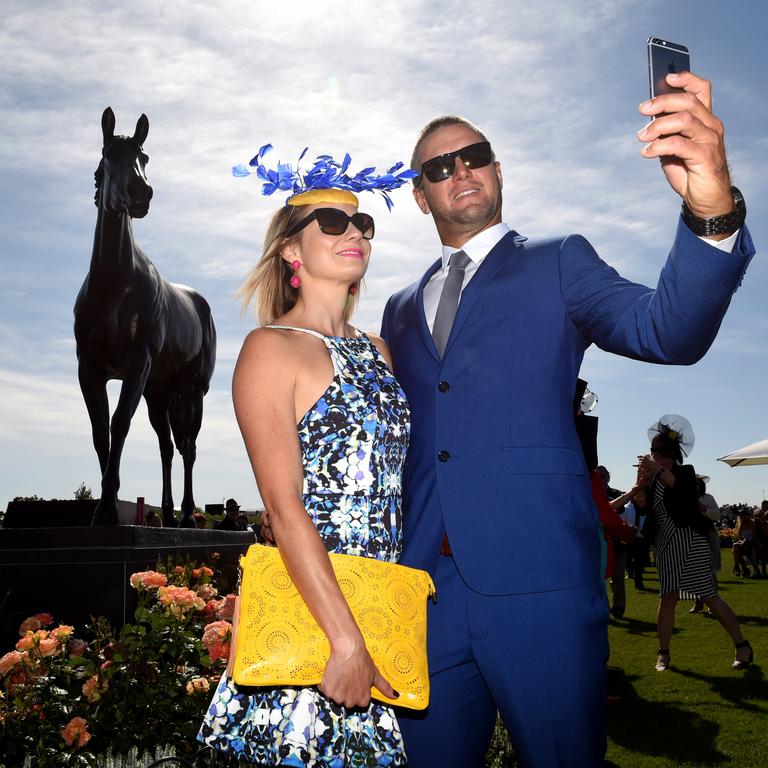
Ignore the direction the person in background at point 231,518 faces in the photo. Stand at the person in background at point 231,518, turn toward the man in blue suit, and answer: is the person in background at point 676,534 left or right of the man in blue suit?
left

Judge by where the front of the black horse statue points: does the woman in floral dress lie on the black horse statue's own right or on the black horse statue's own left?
on the black horse statue's own left

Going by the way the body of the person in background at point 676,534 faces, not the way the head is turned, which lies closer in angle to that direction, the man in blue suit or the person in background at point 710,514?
the man in blue suit

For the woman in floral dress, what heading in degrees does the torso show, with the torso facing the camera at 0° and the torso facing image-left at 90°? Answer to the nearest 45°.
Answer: approximately 315°

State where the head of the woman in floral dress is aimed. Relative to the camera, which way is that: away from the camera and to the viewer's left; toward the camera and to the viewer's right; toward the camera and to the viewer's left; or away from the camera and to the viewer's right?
toward the camera and to the viewer's right

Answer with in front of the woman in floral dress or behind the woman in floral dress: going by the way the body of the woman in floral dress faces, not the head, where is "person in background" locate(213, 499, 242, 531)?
behind

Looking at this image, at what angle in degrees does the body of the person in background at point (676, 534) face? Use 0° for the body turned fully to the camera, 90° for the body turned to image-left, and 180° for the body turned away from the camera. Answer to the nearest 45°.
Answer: approximately 45°

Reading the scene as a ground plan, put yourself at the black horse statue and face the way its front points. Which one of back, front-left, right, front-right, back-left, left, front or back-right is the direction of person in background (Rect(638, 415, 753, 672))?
back-left

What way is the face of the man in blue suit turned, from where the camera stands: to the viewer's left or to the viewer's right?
to the viewer's right

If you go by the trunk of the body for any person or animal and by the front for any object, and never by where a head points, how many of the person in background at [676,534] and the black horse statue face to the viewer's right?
0

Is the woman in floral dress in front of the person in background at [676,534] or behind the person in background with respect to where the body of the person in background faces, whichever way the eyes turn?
in front
